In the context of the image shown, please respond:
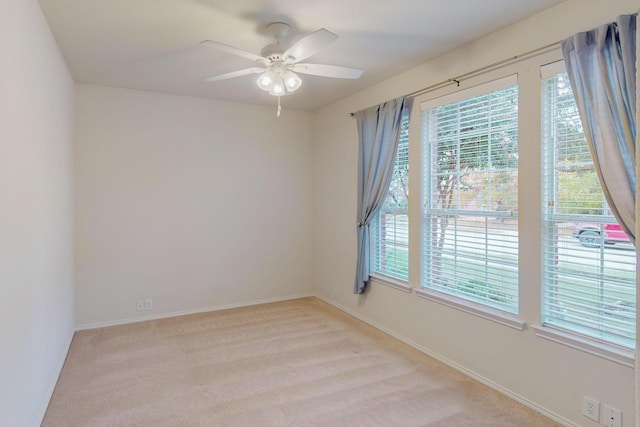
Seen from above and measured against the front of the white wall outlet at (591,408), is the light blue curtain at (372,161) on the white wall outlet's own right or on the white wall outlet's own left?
on the white wall outlet's own right

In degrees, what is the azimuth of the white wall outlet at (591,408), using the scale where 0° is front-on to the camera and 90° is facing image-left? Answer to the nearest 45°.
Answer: approximately 45°

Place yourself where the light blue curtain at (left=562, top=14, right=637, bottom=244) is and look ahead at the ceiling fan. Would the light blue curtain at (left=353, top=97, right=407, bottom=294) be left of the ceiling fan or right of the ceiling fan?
right
